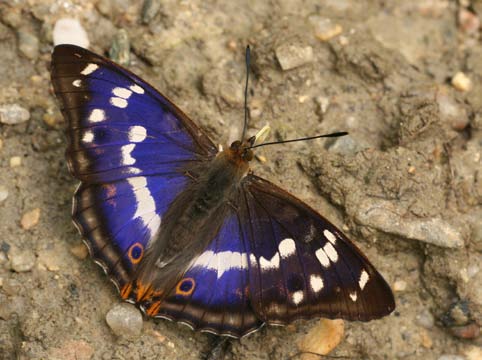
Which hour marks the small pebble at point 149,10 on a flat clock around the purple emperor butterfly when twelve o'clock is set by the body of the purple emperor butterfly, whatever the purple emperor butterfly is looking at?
The small pebble is roughly at 10 o'clock from the purple emperor butterfly.

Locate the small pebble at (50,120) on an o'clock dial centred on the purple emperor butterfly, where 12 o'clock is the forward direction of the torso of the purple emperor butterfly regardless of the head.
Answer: The small pebble is roughly at 9 o'clock from the purple emperor butterfly.

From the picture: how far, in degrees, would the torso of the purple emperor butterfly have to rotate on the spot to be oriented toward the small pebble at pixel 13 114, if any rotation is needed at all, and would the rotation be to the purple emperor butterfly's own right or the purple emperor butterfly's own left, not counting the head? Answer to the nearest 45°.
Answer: approximately 90° to the purple emperor butterfly's own left

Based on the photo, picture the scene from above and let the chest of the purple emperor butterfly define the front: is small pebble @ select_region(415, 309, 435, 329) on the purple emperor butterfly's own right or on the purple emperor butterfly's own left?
on the purple emperor butterfly's own right

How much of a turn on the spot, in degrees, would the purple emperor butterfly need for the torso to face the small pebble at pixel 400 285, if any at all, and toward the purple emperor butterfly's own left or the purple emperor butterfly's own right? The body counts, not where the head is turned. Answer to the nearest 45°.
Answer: approximately 45° to the purple emperor butterfly's own right

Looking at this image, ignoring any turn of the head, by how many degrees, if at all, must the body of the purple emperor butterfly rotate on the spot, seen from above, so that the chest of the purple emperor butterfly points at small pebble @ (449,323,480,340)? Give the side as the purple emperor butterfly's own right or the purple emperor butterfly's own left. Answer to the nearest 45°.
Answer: approximately 45° to the purple emperor butterfly's own right

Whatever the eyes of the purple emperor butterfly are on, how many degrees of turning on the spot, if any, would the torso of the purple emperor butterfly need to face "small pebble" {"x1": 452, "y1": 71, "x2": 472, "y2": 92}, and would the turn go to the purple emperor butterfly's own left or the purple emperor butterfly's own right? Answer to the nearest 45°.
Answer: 0° — it already faces it

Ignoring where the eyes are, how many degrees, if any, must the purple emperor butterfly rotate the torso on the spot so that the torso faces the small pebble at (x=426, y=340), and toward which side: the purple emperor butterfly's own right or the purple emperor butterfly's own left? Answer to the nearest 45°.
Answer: approximately 45° to the purple emperor butterfly's own right

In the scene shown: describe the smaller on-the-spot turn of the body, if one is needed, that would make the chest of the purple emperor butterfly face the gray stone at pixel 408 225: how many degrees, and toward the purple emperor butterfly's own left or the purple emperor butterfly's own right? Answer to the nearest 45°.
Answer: approximately 45° to the purple emperor butterfly's own right

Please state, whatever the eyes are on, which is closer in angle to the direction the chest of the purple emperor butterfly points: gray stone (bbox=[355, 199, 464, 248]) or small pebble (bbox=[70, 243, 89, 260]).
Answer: the gray stone

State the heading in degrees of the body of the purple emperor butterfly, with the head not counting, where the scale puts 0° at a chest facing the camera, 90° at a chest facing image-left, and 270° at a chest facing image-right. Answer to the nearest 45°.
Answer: approximately 225°

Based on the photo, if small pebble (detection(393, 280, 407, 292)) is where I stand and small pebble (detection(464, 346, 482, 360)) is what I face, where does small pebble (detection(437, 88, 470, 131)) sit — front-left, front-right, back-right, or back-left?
back-left
